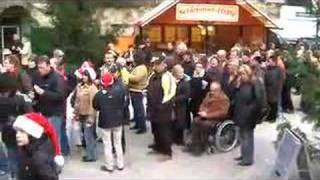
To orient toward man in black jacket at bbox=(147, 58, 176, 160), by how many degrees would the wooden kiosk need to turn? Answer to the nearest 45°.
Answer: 0° — it already faces them

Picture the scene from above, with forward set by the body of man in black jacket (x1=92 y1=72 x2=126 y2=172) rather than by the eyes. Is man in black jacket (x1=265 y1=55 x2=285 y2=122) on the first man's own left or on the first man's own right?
on the first man's own right

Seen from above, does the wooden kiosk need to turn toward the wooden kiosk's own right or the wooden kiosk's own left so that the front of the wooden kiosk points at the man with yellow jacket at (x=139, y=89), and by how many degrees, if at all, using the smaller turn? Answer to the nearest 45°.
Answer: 0° — it already faces them

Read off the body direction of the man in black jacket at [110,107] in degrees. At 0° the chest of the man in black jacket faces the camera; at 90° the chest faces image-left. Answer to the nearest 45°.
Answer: approximately 135°

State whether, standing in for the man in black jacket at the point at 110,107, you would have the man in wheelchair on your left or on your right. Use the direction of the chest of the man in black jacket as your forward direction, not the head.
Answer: on your right
